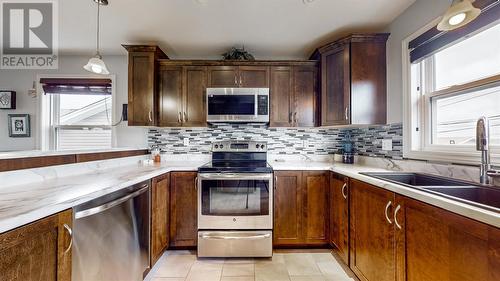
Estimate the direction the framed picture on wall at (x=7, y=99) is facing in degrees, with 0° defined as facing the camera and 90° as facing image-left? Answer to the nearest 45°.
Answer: approximately 0°

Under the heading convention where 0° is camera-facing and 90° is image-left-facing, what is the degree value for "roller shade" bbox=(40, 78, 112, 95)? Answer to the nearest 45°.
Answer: approximately 0°

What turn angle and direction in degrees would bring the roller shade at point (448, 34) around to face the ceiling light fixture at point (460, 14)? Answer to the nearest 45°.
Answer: approximately 45° to its left

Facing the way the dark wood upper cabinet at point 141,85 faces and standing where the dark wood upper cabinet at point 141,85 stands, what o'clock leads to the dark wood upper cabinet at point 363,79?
the dark wood upper cabinet at point 363,79 is roughly at 10 o'clock from the dark wood upper cabinet at point 141,85.

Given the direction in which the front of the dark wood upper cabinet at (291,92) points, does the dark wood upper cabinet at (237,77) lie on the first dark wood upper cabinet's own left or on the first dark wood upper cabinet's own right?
on the first dark wood upper cabinet's own right

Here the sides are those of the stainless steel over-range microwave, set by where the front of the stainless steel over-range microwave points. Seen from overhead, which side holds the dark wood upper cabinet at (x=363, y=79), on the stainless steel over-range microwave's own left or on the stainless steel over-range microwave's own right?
on the stainless steel over-range microwave's own left

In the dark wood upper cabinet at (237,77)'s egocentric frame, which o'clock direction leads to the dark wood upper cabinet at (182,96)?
the dark wood upper cabinet at (182,96) is roughly at 3 o'clock from the dark wood upper cabinet at (237,77).

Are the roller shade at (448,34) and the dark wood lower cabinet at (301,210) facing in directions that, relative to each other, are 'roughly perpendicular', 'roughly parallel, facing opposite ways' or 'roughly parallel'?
roughly perpendicular
